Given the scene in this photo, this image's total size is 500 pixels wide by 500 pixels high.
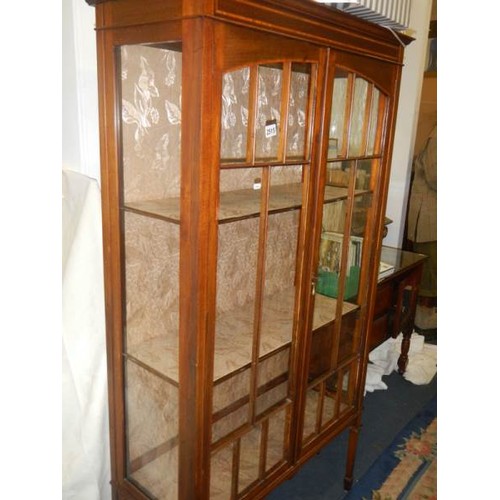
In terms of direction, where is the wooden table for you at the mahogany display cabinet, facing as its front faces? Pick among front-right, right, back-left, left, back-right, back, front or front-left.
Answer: left

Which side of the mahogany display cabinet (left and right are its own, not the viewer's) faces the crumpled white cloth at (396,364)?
left

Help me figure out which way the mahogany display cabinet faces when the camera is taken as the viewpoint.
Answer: facing the viewer and to the right of the viewer

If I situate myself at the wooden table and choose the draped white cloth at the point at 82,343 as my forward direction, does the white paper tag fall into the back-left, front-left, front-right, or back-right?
front-left
